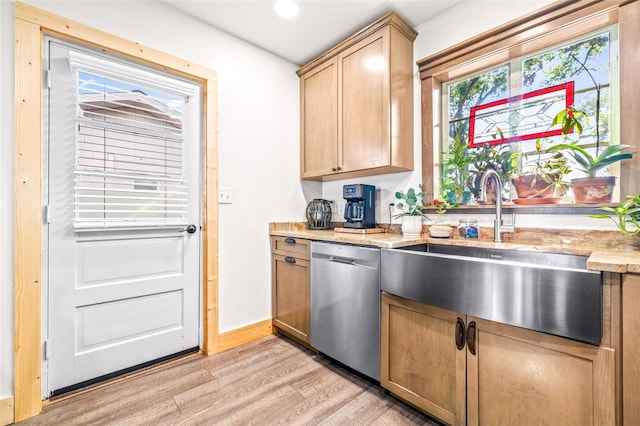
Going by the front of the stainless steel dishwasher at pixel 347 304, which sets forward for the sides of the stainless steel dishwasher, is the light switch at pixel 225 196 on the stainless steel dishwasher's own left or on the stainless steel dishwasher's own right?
on the stainless steel dishwasher's own right

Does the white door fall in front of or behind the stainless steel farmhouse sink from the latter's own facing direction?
in front

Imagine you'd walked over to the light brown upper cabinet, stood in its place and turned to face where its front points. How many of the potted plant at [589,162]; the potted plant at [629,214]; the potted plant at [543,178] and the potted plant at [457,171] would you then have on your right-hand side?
0

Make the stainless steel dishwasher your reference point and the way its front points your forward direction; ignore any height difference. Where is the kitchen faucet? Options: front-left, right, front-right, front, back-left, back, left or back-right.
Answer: back-left

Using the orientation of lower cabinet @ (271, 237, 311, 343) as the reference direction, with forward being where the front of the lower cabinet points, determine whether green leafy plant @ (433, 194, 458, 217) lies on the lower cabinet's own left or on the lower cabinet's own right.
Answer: on the lower cabinet's own left

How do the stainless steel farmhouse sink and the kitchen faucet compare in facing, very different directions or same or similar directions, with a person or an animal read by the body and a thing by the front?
same or similar directions

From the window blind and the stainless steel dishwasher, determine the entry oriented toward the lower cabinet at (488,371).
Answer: the window blind

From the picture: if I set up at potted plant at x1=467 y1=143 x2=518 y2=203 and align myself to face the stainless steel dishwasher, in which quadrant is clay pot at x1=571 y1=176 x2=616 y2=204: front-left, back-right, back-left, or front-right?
back-left

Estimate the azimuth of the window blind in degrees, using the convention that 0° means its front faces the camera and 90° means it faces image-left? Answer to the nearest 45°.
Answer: approximately 315°

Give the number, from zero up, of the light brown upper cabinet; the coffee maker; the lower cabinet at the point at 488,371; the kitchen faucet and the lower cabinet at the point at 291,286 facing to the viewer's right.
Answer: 0

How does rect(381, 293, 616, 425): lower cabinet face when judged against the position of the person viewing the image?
facing the viewer and to the left of the viewer

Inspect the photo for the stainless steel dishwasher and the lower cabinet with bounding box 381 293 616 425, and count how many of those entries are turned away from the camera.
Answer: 0

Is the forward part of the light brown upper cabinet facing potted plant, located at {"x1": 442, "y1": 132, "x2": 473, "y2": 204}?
no

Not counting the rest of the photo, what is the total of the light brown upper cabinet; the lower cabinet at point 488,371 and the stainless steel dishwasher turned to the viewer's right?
0

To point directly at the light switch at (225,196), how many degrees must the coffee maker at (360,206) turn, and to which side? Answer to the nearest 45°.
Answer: approximately 45° to its right

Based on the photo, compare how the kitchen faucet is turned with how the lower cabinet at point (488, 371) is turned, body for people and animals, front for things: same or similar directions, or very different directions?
same or similar directions

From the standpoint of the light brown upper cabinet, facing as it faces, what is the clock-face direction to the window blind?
The window blind is roughly at 1 o'clock from the light brown upper cabinet.
